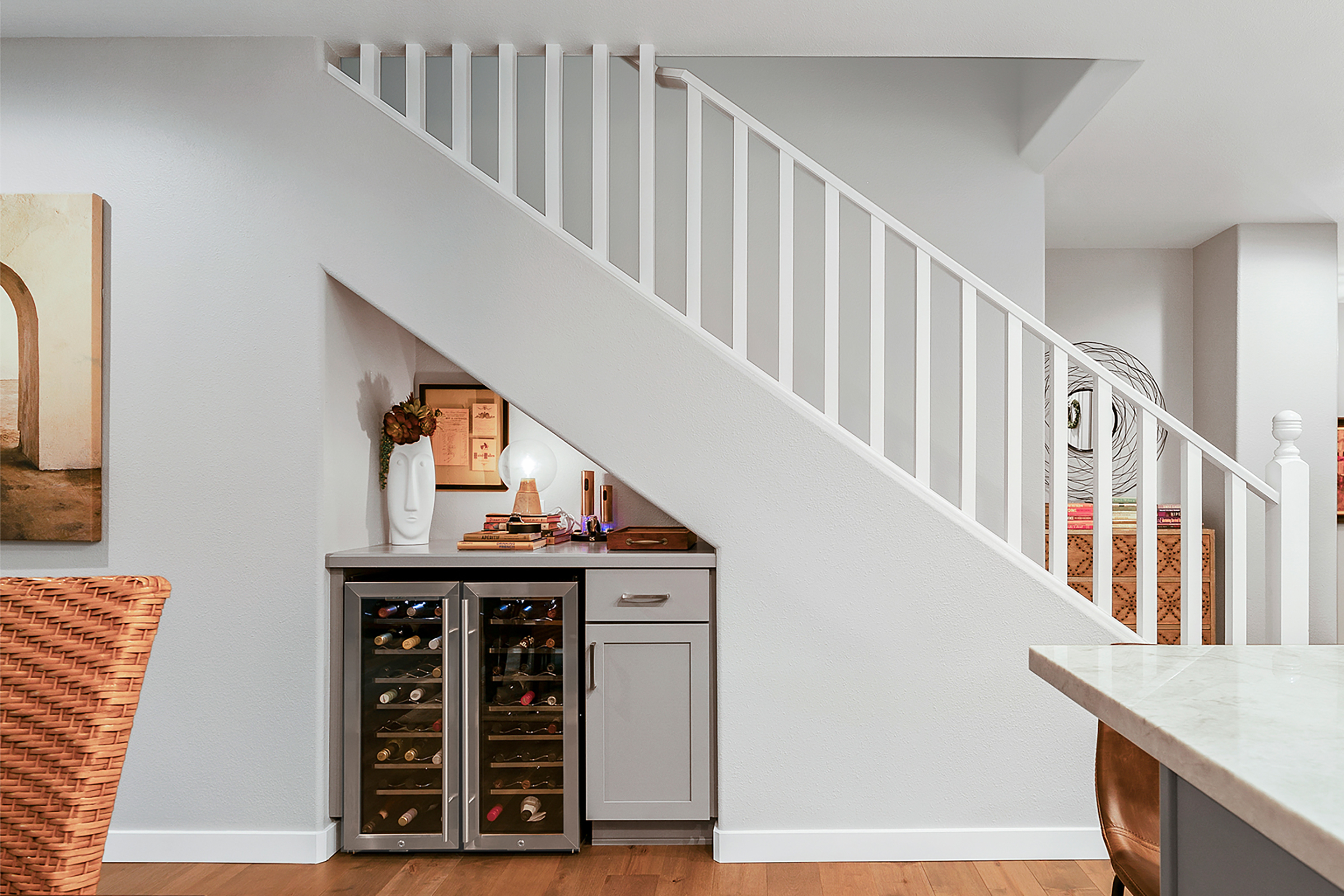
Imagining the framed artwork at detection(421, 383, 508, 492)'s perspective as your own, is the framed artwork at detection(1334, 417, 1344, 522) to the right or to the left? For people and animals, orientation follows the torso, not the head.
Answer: on its left

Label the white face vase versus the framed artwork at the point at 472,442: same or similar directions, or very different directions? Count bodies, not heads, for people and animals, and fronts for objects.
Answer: same or similar directions

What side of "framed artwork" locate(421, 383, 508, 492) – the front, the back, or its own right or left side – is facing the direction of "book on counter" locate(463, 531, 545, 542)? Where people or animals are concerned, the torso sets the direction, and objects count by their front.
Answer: front

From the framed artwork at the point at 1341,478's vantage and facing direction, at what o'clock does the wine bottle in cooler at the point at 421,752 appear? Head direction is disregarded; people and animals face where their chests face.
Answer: The wine bottle in cooler is roughly at 1 o'clock from the framed artwork.

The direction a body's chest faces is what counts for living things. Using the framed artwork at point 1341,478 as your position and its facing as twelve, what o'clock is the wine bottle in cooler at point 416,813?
The wine bottle in cooler is roughly at 1 o'clock from the framed artwork.

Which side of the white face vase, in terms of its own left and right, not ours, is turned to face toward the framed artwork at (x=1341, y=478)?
left

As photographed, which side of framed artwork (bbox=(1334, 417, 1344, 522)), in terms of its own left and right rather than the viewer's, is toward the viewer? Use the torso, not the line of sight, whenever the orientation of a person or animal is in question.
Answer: front

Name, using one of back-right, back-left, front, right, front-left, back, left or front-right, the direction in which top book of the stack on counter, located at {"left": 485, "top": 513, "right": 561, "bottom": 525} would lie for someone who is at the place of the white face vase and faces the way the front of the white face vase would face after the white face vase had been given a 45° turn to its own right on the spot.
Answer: back-left

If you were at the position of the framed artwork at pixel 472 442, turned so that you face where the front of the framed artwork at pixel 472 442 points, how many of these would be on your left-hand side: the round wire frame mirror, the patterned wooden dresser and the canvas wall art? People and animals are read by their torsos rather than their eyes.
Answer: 2

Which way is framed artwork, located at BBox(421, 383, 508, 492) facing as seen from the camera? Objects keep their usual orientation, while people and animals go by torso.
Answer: toward the camera

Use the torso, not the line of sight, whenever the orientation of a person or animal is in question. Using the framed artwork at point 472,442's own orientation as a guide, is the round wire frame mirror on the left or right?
on its left

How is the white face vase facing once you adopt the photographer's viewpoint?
facing the viewer

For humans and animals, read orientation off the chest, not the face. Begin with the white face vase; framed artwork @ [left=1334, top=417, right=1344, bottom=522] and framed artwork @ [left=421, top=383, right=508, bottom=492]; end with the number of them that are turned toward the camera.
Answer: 3

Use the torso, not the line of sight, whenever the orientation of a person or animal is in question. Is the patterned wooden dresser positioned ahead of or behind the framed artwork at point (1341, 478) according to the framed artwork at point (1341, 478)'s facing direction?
ahead
